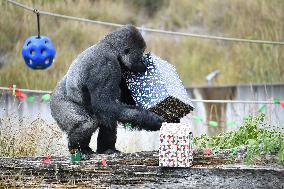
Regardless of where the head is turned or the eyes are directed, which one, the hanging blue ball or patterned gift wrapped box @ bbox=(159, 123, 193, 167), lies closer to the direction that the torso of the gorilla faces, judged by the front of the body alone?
the patterned gift wrapped box

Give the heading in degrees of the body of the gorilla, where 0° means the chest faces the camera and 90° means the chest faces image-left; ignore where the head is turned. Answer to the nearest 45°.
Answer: approximately 270°

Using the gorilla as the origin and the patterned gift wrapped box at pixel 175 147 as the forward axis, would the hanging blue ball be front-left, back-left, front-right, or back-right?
back-left

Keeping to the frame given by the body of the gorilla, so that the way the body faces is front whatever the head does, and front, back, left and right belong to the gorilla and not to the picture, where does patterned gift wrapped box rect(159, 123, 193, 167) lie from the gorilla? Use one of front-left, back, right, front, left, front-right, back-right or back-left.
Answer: front-right

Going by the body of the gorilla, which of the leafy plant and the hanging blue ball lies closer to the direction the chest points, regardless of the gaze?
the leafy plant

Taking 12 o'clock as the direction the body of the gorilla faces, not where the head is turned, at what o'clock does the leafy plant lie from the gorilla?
The leafy plant is roughly at 12 o'clock from the gorilla.
